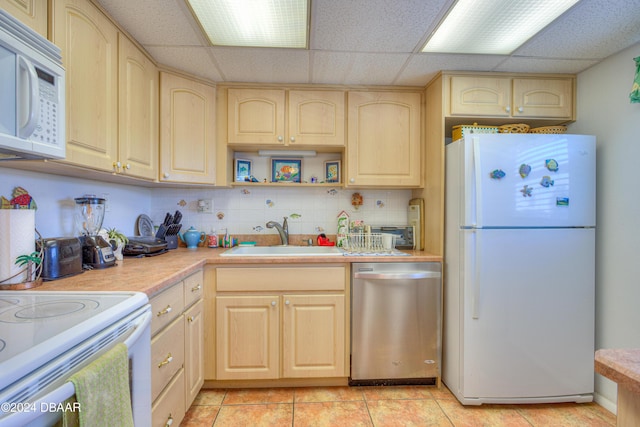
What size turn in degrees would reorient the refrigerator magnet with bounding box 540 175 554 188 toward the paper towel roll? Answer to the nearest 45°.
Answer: approximately 45° to its right

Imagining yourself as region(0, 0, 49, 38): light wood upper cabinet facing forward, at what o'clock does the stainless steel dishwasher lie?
The stainless steel dishwasher is roughly at 11 o'clock from the light wood upper cabinet.

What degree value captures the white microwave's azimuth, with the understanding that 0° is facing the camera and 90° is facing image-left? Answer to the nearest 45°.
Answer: approximately 315°

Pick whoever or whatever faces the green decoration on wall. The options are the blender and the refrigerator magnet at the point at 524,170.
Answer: the blender

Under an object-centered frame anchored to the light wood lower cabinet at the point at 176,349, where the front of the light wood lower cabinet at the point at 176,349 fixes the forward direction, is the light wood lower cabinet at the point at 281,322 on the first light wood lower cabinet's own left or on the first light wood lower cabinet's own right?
on the first light wood lower cabinet's own left

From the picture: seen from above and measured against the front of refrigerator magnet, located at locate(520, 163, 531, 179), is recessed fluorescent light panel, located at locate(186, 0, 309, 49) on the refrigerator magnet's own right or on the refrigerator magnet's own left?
on the refrigerator magnet's own right

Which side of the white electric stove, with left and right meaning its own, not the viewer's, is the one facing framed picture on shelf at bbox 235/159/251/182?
left

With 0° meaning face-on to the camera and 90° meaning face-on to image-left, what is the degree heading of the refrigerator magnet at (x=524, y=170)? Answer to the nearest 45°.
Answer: approximately 0°

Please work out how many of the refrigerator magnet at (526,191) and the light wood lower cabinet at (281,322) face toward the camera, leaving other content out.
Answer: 2
